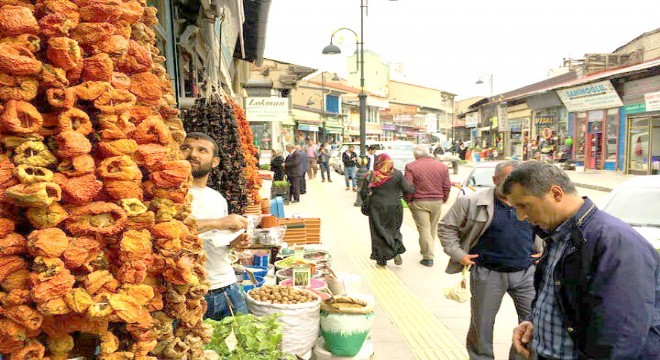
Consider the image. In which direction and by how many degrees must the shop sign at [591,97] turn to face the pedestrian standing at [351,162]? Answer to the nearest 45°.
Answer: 0° — it already faces them

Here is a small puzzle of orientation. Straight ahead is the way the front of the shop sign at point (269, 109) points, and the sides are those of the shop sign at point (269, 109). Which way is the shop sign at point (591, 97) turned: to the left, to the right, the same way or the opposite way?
to the right
